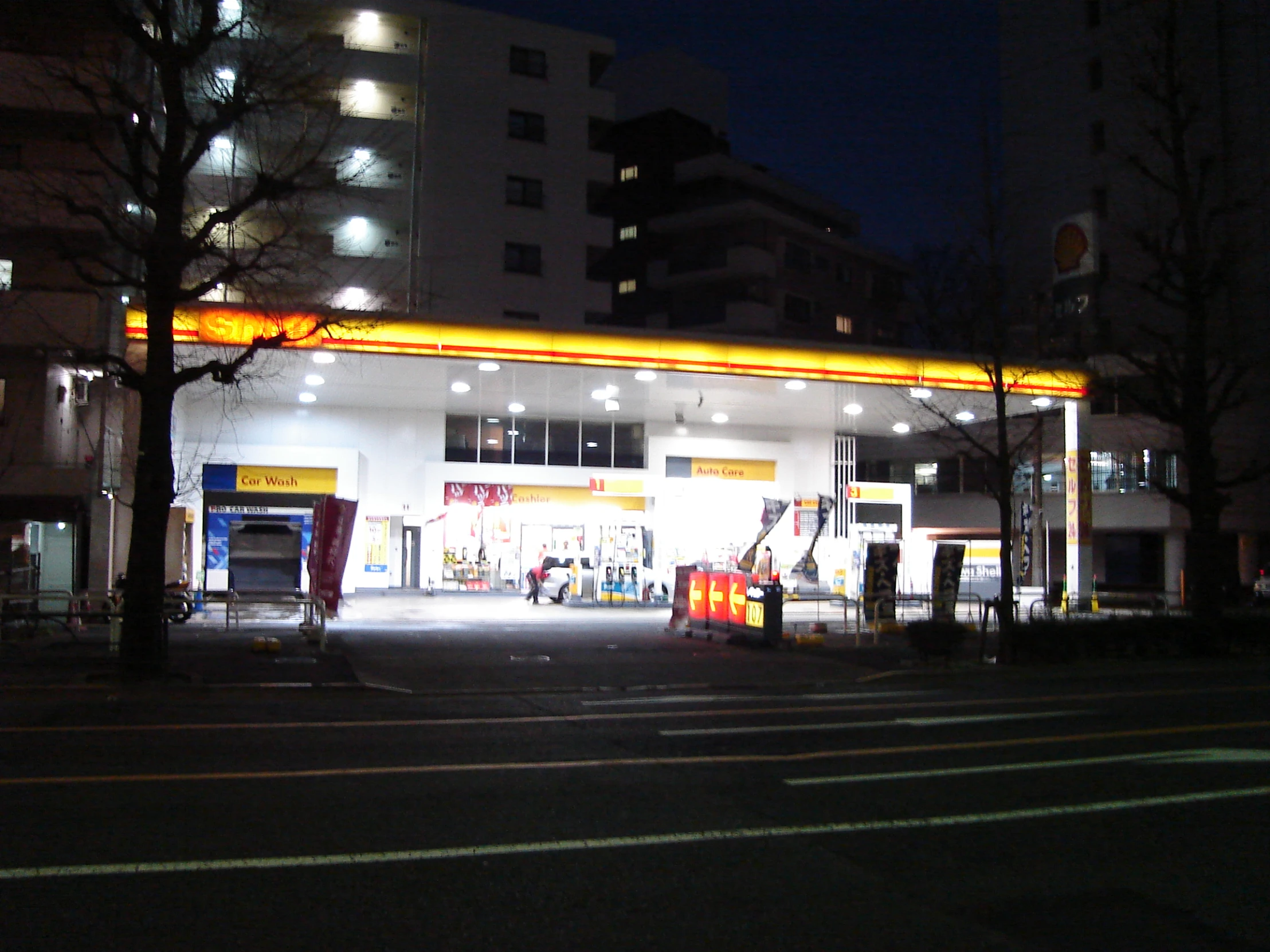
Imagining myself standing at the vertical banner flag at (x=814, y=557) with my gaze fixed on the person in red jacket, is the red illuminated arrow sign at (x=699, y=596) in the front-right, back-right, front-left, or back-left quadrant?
front-left

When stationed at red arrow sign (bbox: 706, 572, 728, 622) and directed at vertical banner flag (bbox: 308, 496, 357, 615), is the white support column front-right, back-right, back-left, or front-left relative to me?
back-right

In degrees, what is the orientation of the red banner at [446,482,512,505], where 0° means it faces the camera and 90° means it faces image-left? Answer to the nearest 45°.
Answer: approximately 0°

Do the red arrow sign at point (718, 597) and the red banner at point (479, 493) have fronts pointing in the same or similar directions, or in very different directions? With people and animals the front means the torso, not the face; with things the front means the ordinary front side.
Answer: same or similar directions

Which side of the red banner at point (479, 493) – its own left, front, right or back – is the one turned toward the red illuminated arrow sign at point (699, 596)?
front

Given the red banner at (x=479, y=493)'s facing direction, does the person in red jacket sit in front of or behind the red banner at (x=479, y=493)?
in front

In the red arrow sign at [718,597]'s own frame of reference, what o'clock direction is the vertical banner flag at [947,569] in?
The vertical banner flag is roughly at 8 o'clock from the red arrow sign.

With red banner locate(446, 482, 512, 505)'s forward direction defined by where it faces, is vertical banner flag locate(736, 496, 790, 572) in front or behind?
in front

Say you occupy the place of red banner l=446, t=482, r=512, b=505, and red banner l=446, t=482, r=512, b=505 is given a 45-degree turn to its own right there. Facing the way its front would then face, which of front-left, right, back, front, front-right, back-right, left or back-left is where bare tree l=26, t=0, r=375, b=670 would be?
front-left

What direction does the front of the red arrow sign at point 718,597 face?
toward the camera

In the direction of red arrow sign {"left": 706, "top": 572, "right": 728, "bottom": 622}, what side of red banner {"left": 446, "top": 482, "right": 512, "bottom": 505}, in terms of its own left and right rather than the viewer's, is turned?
front

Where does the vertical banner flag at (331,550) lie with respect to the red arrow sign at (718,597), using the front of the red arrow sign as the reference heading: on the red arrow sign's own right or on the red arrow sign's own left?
on the red arrow sign's own right

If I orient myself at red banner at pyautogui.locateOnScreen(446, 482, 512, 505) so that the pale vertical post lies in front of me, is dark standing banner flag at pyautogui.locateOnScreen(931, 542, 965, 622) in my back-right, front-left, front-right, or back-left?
front-right

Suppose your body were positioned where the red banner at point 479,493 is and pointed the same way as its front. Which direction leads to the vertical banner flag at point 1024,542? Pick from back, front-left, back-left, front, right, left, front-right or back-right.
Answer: left

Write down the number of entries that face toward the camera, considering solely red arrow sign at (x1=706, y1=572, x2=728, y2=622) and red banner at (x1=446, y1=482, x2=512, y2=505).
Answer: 2

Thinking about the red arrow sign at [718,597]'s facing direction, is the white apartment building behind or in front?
behind

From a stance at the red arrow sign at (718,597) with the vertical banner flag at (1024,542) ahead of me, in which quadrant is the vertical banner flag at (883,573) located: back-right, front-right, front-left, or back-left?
front-right
